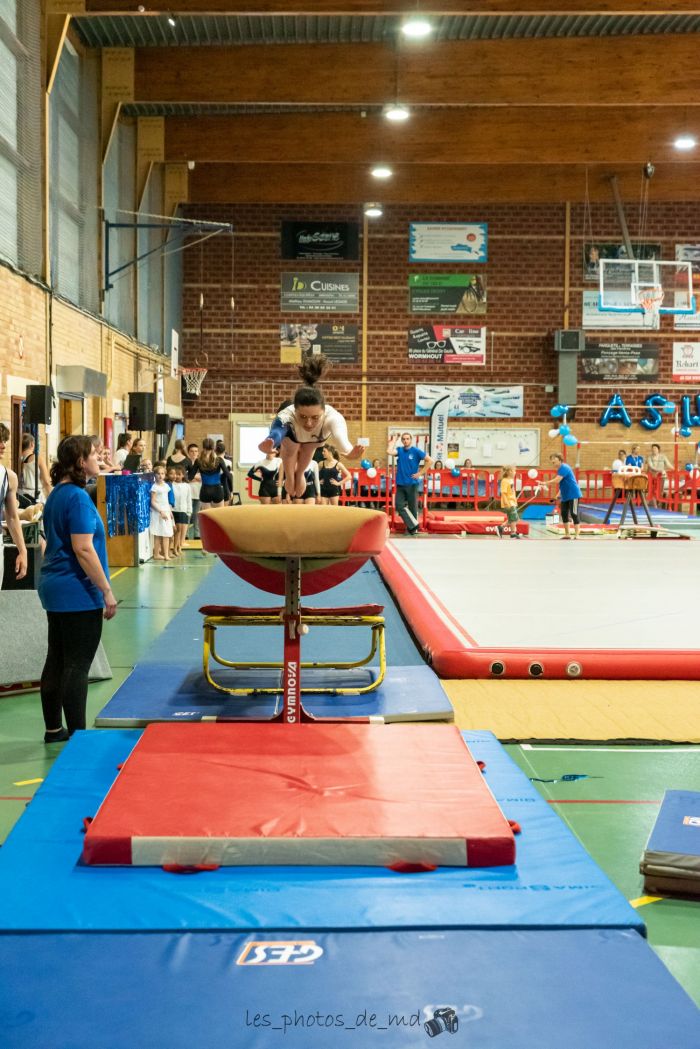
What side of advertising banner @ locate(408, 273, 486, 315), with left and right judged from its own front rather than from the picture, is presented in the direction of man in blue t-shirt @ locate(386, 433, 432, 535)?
front

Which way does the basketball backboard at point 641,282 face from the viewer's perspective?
toward the camera

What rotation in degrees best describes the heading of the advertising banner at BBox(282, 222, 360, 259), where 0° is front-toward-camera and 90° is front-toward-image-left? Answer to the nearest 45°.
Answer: approximately 0°

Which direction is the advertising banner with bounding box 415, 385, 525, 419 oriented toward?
toward the camera

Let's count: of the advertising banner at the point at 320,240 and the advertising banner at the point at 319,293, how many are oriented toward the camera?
2

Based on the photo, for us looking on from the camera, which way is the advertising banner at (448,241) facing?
facing the viewer

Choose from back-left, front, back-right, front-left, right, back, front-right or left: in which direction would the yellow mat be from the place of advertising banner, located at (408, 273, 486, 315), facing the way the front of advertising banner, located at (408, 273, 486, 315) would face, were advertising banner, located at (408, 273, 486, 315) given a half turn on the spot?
back

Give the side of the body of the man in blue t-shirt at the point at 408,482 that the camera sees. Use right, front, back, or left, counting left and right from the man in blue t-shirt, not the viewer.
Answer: front

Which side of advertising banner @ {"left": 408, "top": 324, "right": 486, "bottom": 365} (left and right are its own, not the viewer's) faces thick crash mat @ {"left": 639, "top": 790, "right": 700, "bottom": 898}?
front

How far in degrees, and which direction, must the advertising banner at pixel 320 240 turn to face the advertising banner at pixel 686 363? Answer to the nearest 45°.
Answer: approximately 90° to its left

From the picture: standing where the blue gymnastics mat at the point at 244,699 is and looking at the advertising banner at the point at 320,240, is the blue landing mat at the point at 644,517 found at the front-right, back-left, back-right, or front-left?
front-right

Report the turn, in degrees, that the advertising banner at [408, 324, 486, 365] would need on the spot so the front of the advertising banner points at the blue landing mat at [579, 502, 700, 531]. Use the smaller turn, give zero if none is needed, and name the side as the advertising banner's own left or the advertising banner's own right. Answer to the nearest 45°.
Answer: approximately 45° to the advertising banner's own left

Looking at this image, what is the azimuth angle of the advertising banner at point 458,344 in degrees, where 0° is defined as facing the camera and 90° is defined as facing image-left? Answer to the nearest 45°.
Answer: approximately 0°

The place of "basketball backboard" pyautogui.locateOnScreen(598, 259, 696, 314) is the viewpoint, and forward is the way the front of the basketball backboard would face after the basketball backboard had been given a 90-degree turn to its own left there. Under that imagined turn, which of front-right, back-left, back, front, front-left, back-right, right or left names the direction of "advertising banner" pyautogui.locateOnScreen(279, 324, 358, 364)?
back
